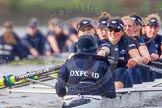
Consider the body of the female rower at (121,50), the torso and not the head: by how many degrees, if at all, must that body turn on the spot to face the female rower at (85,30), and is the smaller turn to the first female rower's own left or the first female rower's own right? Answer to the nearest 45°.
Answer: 0° — they already face them

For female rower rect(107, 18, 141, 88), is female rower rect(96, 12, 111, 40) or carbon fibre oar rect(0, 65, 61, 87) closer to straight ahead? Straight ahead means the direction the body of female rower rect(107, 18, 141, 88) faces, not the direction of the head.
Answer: the carbon fibre oar

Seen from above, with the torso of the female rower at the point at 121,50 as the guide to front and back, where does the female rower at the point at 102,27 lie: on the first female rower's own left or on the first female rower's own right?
on the first female rower's own right

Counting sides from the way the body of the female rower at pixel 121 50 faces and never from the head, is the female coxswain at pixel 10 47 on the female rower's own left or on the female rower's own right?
on the female rower's own right

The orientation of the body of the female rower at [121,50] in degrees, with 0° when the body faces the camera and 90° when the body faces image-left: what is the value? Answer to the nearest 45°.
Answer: approximately 45°
